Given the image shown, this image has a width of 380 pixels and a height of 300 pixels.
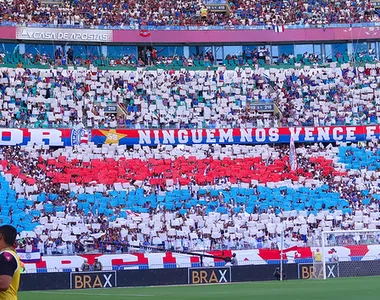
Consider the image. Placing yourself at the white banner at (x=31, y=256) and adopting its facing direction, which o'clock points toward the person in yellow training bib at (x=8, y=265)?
The person in yellow training bib is roughly at 12 o'clock from the white banner.

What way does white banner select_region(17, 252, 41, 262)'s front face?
toward the camera
